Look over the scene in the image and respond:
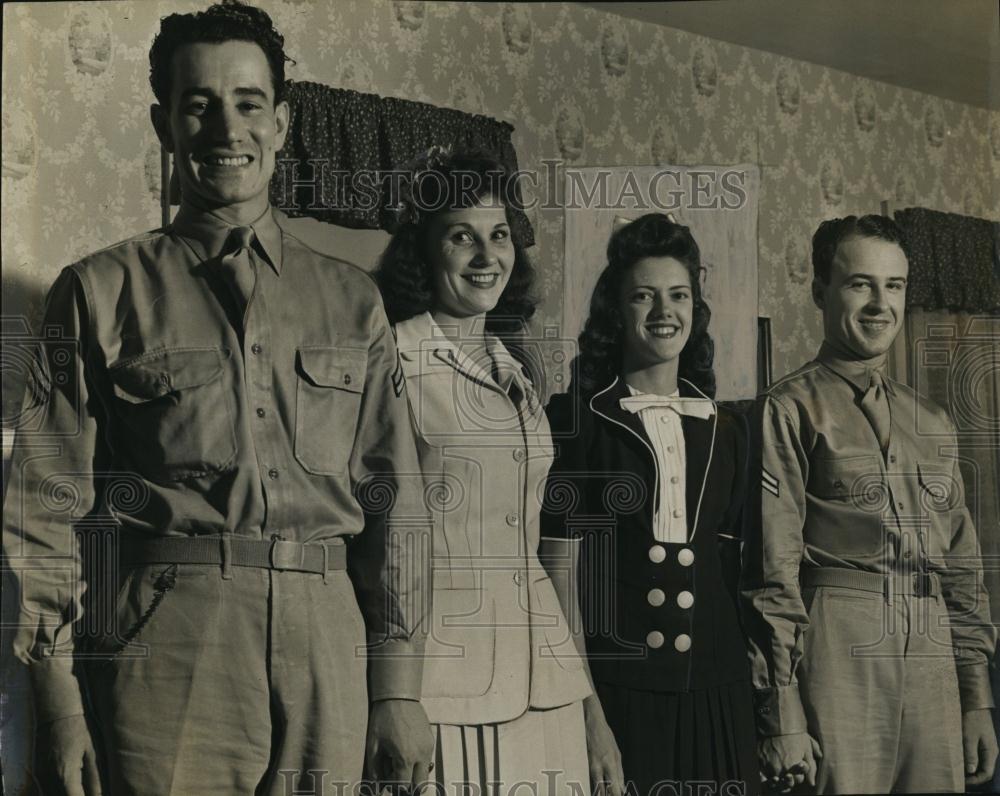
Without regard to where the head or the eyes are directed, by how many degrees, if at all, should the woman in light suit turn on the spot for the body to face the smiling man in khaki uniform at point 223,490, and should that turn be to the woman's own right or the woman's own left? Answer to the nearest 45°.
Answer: approximately 135° to the woman's own right

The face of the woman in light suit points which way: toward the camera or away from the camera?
toward the camera

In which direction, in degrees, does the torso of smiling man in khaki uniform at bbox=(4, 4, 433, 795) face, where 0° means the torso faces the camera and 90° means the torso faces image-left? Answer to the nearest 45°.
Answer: approximately 315°

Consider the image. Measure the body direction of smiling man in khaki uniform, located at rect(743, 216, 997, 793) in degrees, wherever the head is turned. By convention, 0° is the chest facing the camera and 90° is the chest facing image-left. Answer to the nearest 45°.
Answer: approximately 315°

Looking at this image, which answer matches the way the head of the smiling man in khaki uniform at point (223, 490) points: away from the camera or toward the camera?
toward the camera

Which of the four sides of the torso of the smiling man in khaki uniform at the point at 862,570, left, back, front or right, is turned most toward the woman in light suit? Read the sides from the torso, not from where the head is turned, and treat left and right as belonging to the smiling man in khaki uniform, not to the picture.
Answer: right

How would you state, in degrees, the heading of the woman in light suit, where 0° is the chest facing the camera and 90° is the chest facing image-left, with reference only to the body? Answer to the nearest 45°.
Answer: approximately 315°

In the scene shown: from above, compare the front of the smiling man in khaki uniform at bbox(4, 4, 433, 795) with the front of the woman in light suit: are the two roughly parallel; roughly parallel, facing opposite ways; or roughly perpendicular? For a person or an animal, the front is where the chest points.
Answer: roughly parallel

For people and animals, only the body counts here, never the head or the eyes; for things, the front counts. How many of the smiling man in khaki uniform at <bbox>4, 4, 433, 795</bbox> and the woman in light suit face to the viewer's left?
0

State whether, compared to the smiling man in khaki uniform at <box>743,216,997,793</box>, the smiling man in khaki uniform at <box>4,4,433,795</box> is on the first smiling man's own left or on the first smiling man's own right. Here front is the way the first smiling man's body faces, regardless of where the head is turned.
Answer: on the first smiling man's own right

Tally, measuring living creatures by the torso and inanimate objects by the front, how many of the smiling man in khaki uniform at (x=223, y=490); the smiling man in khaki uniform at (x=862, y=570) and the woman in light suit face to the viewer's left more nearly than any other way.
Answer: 0
